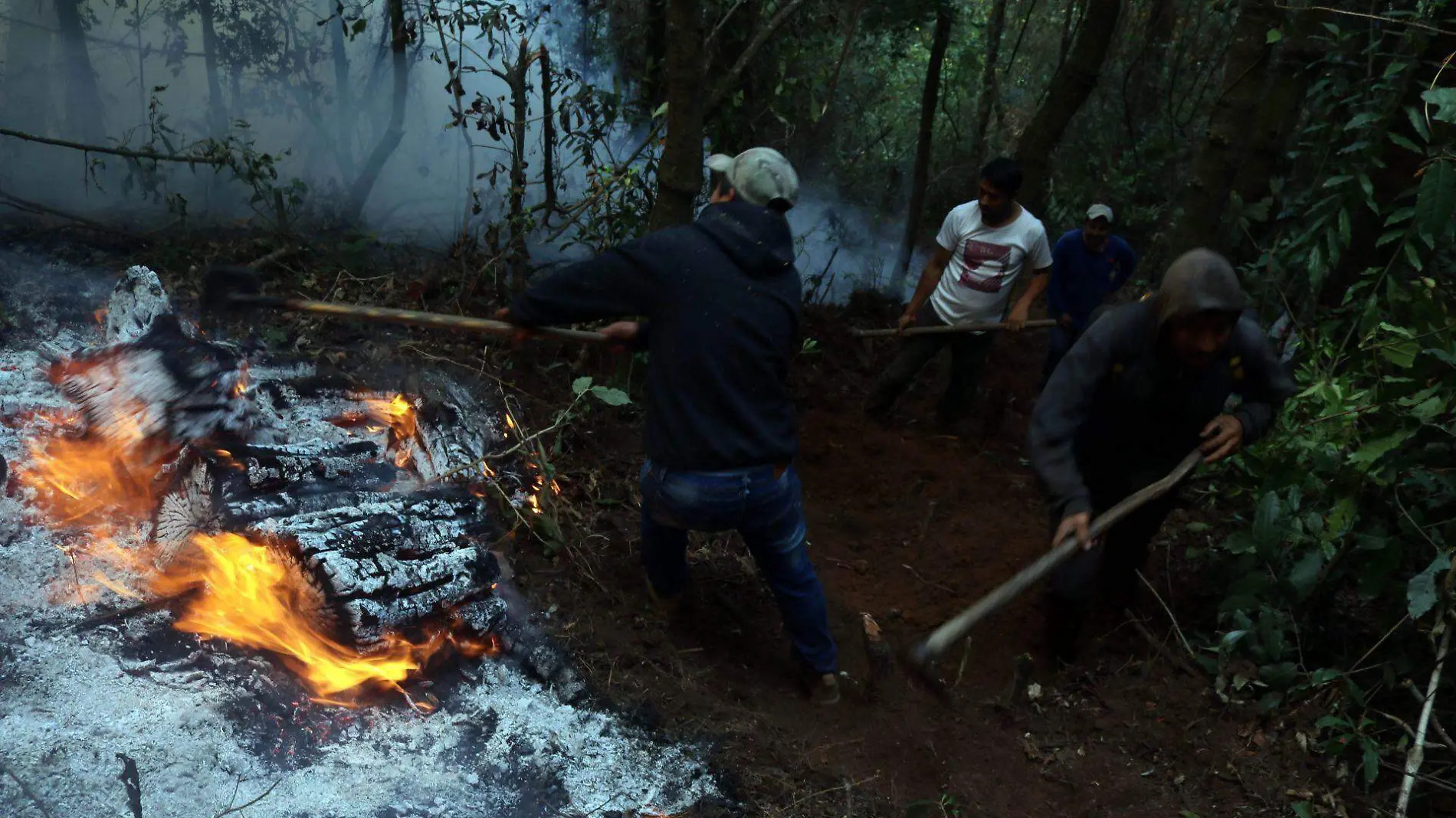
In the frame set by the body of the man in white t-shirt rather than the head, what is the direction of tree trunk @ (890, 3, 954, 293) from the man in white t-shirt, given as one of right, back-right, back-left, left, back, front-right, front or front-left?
back

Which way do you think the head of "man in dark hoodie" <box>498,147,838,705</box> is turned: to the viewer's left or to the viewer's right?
to the viewer's left

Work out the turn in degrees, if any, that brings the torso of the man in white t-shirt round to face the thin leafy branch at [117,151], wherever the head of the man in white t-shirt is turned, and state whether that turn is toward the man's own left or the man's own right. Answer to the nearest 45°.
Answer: approximately 90° to the man's own right

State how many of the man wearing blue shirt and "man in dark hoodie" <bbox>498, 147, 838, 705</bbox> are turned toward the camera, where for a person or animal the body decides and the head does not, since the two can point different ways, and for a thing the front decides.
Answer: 1

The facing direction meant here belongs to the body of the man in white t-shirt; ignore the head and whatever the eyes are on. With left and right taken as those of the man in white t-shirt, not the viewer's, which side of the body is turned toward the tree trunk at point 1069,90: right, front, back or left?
back

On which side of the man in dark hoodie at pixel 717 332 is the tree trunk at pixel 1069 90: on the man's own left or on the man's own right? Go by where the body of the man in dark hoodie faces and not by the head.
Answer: on the man's own right

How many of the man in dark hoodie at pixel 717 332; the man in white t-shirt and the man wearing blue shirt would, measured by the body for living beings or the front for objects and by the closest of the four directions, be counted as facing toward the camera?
2

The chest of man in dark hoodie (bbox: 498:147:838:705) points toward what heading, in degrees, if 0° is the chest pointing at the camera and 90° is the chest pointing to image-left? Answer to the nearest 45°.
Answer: approximately 135°
